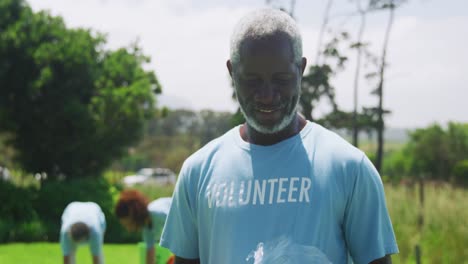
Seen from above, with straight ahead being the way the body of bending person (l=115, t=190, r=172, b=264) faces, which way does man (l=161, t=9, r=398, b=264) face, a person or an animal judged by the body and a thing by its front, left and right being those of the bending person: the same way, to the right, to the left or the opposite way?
to the left

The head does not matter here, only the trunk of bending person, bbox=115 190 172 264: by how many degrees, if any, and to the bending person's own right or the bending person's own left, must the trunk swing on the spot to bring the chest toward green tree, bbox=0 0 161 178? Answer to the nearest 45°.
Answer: approximately 90° to the bending person's own right

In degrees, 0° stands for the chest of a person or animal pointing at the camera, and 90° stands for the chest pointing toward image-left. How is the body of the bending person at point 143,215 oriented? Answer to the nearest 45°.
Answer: approximately 90°

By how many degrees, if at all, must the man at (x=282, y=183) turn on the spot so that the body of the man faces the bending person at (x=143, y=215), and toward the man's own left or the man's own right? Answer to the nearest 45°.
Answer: approximately 180°

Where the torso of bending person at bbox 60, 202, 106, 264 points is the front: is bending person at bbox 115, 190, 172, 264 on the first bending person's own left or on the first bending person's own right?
on the first bending person's own left

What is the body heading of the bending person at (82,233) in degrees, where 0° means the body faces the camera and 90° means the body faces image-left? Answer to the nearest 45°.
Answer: approximately 0°

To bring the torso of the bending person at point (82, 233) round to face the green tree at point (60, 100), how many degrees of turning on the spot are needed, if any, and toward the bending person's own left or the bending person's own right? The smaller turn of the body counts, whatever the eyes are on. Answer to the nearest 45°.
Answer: approximately 180°

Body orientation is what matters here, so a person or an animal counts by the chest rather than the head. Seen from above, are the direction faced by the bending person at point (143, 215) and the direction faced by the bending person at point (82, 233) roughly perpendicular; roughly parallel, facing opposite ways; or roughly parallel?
roughly perpendicular
